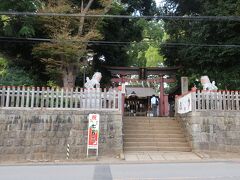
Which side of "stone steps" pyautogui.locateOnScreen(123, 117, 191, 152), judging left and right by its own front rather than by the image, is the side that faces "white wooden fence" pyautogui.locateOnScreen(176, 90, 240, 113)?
left

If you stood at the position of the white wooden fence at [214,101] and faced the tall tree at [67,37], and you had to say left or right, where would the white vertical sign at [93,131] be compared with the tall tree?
left

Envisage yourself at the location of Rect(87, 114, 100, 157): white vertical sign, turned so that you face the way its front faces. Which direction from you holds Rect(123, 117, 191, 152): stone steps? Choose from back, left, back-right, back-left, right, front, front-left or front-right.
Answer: back-left

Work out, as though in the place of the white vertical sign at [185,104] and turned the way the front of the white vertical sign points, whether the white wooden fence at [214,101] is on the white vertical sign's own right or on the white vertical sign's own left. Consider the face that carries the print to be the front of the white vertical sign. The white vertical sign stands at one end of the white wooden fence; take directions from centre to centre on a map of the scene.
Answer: on the white vertical sign's own left

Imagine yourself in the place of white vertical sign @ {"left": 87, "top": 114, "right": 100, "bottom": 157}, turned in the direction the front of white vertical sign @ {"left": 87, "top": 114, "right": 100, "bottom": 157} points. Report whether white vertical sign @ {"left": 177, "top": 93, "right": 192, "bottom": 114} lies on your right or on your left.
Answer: on your left

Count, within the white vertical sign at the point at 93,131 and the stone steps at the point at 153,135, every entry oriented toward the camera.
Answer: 2

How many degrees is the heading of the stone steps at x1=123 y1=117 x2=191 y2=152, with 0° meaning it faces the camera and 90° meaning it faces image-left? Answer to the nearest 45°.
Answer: approximately 0°

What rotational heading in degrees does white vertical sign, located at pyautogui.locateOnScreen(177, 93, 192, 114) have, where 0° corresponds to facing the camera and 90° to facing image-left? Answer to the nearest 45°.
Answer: approximately 45°
